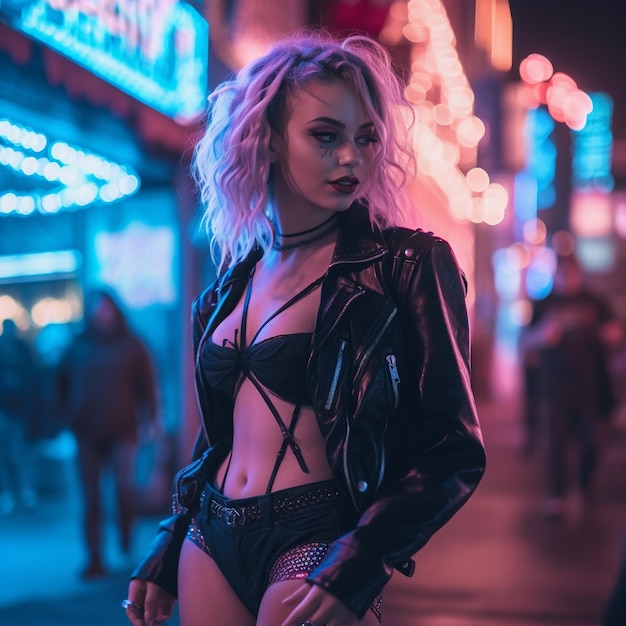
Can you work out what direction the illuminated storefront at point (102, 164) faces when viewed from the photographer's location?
facing the viewer and to the right of the viewer

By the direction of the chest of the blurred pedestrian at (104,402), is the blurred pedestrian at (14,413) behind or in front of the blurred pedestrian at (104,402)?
behind

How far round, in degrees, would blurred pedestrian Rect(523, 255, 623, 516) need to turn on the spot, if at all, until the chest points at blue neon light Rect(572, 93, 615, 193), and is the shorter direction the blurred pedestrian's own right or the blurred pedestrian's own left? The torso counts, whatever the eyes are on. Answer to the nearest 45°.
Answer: approximately 180°

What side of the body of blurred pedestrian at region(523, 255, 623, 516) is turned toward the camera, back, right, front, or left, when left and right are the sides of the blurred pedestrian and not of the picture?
front

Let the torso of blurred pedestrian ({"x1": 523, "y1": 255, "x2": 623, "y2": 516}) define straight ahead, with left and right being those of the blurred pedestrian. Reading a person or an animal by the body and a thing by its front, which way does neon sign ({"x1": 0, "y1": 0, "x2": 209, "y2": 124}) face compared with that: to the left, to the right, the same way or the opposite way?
to the left

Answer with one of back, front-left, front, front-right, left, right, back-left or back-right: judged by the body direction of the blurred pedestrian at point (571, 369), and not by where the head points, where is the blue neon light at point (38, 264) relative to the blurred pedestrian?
right

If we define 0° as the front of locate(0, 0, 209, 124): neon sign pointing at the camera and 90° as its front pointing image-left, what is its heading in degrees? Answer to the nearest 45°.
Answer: approximately 315°

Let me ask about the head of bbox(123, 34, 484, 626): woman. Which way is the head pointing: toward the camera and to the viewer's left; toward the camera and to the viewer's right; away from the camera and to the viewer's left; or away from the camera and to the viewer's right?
toward the camera and to the viewer's right

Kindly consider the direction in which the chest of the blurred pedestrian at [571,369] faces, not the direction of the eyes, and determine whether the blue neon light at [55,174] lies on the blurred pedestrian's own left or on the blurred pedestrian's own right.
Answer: on the blurred pedestrian's own right

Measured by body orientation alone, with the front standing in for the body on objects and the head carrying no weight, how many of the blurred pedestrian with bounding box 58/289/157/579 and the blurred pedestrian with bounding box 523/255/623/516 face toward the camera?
2

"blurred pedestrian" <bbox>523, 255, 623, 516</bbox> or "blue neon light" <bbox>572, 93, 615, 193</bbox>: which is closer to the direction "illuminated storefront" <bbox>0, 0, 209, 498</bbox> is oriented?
the blurred pedestrian

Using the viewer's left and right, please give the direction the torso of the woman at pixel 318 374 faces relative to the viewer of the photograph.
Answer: facing the viewer and to the left of the viewer

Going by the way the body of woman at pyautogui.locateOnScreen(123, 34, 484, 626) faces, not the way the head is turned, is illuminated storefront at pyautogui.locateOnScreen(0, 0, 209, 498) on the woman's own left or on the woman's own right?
on the woman's own right

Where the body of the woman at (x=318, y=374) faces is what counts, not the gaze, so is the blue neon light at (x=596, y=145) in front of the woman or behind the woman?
behind
